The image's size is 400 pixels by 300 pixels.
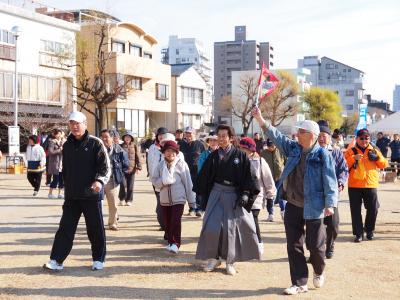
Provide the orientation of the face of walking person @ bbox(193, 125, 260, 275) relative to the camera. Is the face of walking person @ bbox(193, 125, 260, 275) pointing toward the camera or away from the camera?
toward the camera

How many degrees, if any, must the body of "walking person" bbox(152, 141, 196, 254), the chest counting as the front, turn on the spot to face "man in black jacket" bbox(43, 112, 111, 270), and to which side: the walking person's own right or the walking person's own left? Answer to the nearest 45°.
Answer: approximately 45° to the walking person's own right

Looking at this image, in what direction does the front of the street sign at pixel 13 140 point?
toward the camera

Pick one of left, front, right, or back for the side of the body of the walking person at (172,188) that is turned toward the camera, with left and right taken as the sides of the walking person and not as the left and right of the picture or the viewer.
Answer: front

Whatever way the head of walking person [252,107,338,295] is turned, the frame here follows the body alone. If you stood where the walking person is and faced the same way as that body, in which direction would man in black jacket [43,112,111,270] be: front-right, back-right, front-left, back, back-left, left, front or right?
front-right

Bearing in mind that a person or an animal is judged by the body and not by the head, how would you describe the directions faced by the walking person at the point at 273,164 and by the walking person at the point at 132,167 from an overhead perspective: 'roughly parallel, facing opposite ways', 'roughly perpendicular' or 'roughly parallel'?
roughly parallel

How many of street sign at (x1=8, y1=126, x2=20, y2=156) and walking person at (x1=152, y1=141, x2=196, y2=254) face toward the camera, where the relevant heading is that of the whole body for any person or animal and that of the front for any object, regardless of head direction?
2

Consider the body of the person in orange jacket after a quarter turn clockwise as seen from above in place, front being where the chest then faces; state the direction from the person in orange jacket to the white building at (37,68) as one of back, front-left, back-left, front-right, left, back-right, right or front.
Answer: front-right

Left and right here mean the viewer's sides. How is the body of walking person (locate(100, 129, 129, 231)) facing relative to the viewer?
facing the viewer and to the left of the viewer

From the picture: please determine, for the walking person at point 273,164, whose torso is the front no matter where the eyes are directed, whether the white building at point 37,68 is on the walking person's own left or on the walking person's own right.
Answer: on the walking person's own right

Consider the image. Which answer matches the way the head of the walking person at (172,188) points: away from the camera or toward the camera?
toward the camera

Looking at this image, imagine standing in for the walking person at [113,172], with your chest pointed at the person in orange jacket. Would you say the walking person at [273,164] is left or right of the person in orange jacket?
left
